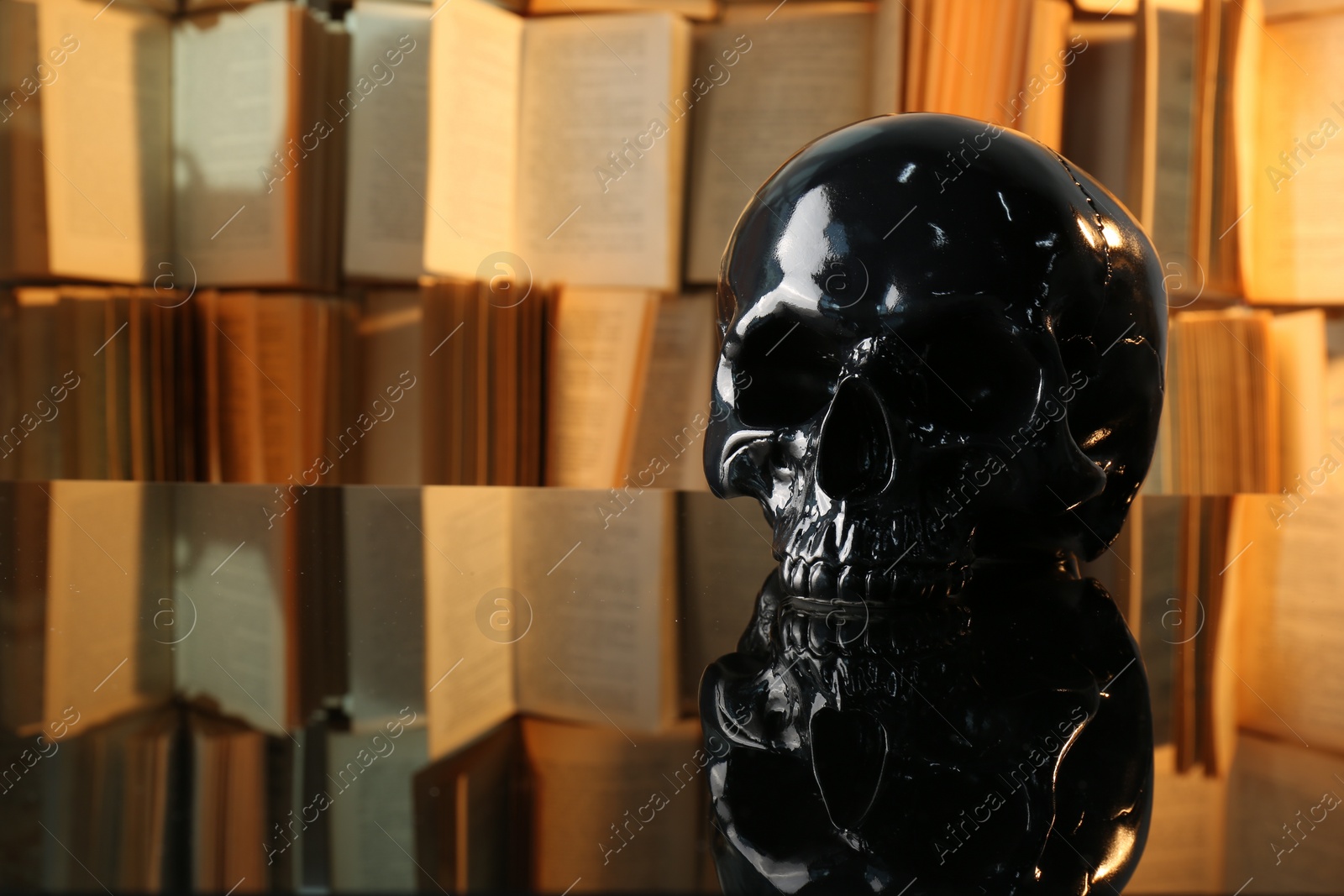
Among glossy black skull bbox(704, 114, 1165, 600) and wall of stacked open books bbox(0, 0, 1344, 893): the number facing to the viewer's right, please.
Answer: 0

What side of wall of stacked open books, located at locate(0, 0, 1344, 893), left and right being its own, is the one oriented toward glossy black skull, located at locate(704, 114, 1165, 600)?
front

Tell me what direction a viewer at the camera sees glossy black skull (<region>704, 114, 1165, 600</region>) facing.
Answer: facing the viewer and to the left of the viewer

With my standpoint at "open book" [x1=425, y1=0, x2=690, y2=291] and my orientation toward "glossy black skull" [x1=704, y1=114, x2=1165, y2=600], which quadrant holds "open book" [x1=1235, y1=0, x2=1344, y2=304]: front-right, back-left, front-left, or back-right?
front-left

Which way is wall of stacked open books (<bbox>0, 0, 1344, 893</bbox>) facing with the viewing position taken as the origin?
facing the viewer

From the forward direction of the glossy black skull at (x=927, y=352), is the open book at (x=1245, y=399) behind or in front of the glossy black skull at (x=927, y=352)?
behind
